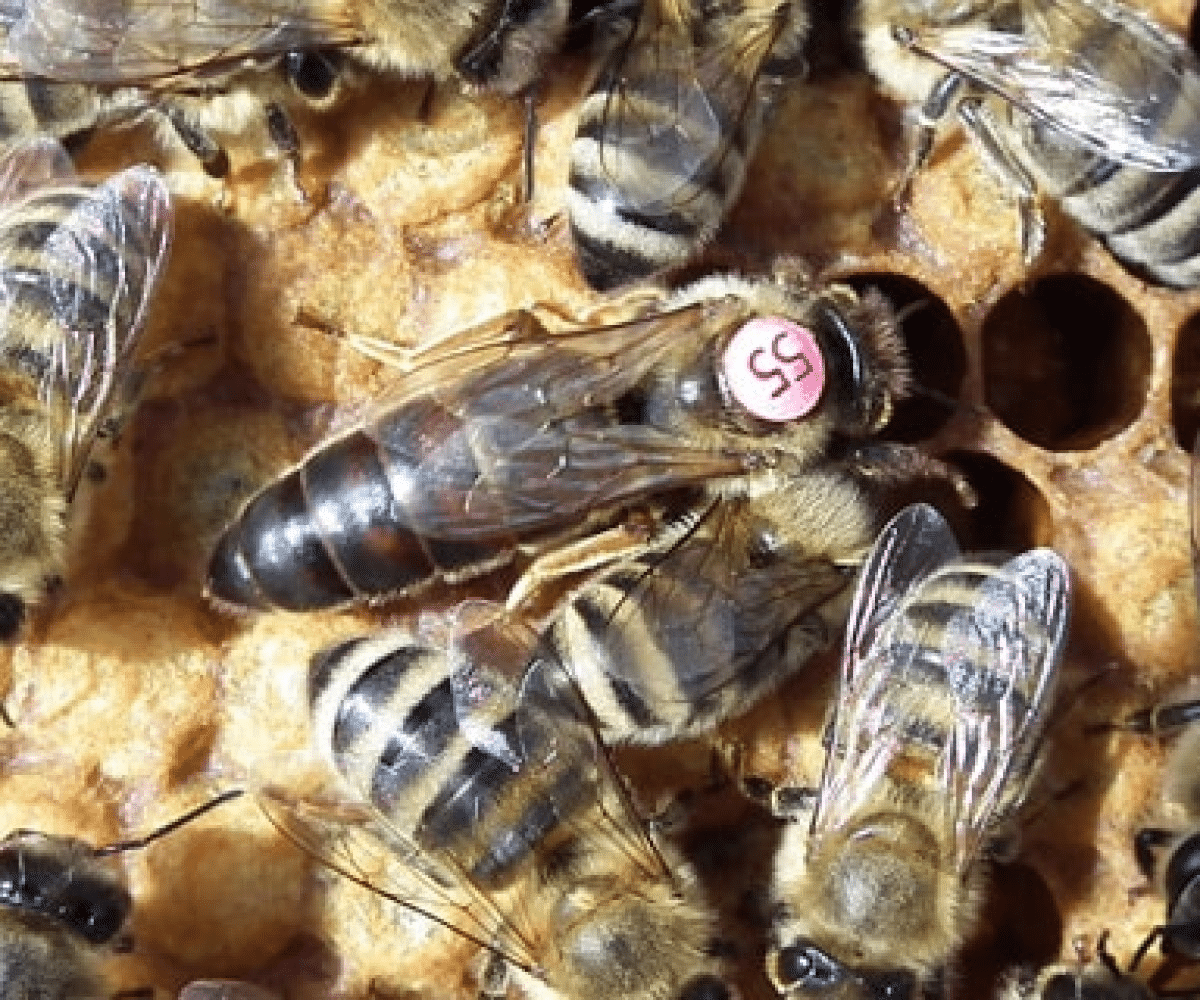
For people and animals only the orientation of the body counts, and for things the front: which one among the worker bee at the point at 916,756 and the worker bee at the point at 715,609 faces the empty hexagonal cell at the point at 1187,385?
the worker bee at the point at 715,609

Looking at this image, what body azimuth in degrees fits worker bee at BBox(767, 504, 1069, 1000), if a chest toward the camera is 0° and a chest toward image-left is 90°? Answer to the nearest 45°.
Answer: approximately 0°

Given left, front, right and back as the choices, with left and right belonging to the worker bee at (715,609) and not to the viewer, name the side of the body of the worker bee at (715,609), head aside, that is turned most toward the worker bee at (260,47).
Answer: left

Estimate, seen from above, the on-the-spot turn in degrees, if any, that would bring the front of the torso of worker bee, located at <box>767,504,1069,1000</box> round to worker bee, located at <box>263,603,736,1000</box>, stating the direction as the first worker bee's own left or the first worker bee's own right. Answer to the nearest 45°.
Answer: approximately 45° to the first worker bee's own right

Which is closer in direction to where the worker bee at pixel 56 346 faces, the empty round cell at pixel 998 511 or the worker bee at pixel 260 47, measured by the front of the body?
the empty round cell

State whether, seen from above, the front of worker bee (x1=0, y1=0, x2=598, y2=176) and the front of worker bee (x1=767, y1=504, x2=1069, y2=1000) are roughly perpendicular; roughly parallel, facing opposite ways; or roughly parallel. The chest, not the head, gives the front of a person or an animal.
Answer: roughly perpendicular

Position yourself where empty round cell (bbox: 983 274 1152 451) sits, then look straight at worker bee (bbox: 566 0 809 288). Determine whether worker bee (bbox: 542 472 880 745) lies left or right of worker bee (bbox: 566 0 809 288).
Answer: left

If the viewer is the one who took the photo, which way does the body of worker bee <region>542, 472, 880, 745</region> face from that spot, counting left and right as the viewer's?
facing away from the viewer and to the right of the viewer
